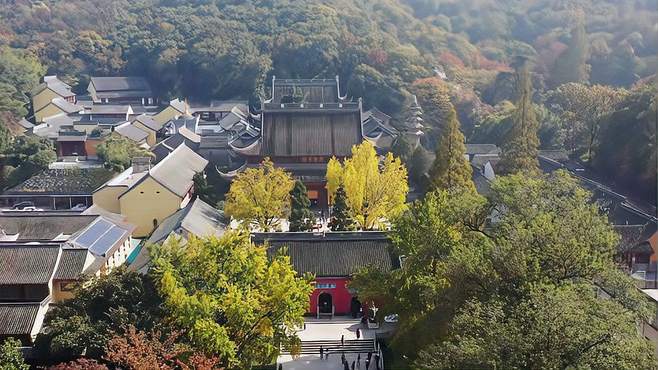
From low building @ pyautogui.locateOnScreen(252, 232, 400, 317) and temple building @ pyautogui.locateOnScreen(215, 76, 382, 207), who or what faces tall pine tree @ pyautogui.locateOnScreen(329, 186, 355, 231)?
the temple building

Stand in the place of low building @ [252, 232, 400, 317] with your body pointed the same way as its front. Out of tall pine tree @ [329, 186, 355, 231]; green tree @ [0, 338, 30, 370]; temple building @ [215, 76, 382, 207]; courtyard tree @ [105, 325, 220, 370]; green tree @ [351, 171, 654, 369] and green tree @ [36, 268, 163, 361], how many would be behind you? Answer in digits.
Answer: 2

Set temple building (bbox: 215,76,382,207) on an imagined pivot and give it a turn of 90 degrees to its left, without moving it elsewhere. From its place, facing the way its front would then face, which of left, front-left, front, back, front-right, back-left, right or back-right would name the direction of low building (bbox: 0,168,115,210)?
back

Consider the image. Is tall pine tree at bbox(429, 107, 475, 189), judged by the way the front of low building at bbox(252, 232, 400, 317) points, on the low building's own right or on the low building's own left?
on the low building's own left

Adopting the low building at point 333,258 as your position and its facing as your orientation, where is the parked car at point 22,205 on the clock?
The parked car is roughly at 4 o'clock from the low building.

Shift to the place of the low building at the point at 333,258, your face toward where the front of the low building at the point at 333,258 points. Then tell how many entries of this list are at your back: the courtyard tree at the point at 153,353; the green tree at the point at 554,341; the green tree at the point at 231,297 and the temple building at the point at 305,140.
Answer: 1

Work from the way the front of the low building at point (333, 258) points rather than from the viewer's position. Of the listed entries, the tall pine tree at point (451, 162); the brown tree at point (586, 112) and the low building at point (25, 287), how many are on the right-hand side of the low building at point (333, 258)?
1

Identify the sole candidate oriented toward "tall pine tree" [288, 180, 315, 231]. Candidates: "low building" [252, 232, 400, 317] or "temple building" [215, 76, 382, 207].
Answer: the temple building

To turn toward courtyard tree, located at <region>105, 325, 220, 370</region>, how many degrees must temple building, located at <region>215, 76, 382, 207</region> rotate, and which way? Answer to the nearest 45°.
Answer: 0° — it already faces it

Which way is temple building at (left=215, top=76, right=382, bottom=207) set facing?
toward the camera

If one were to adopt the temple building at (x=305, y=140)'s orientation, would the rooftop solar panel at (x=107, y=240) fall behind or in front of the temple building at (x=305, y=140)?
in front

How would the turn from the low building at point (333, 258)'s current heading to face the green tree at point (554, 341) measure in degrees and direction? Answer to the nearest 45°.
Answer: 0° — it already faces it

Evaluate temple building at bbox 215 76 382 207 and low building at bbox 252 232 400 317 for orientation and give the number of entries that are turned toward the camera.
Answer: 2

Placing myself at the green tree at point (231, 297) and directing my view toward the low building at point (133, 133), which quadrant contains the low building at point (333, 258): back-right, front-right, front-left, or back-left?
front-right

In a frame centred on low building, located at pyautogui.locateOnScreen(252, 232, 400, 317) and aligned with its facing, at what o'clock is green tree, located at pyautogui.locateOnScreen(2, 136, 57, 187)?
The green tree is roughly at 4 o'clock from the low building.

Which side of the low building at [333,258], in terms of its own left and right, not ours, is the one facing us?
front
